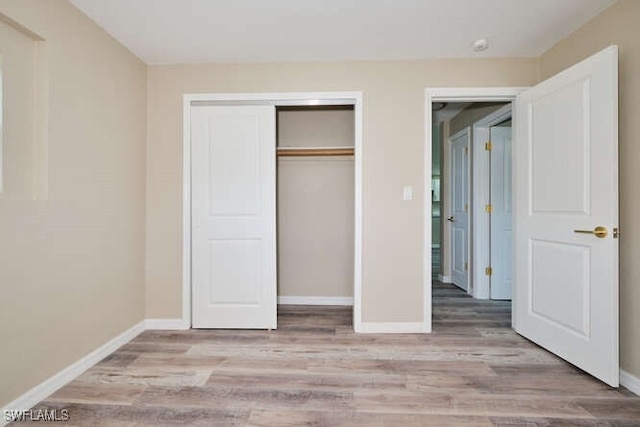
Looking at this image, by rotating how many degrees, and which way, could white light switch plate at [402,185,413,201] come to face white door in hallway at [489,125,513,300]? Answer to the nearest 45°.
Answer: approximately 135° to its left

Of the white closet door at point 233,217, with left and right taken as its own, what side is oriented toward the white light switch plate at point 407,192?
left

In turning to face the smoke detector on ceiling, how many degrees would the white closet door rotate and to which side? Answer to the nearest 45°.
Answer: approximately 45° to its left

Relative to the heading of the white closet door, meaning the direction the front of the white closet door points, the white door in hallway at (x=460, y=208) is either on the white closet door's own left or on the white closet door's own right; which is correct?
on the white closet door's own left

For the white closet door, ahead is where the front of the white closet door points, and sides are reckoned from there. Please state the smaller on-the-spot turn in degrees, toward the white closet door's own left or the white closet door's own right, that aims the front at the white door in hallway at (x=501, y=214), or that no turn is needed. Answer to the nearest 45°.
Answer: approximately 90° to the white closet door's own left

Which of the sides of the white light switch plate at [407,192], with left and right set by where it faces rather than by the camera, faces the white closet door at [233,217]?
right

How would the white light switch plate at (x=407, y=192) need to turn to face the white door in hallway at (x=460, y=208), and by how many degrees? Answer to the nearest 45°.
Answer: approximately 180°

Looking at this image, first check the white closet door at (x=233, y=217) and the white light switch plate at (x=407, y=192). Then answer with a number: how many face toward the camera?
2
